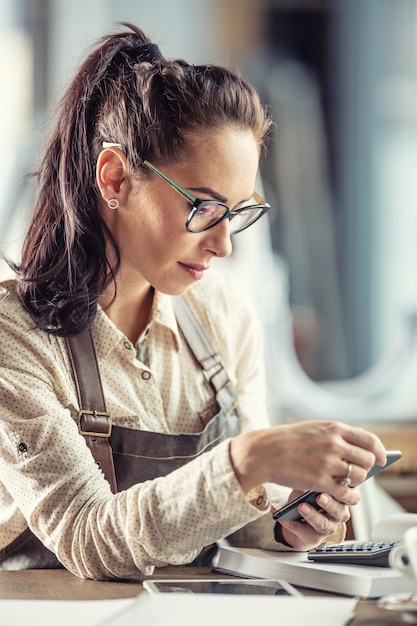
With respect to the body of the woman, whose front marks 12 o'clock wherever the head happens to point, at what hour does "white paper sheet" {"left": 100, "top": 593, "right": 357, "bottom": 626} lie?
The white paper sheet is roughly at 1 o'clock from the woman.

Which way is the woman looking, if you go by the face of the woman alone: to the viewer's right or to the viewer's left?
to the viewer's right

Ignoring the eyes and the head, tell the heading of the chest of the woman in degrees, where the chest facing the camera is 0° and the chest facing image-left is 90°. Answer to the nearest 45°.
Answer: approximately 315°
